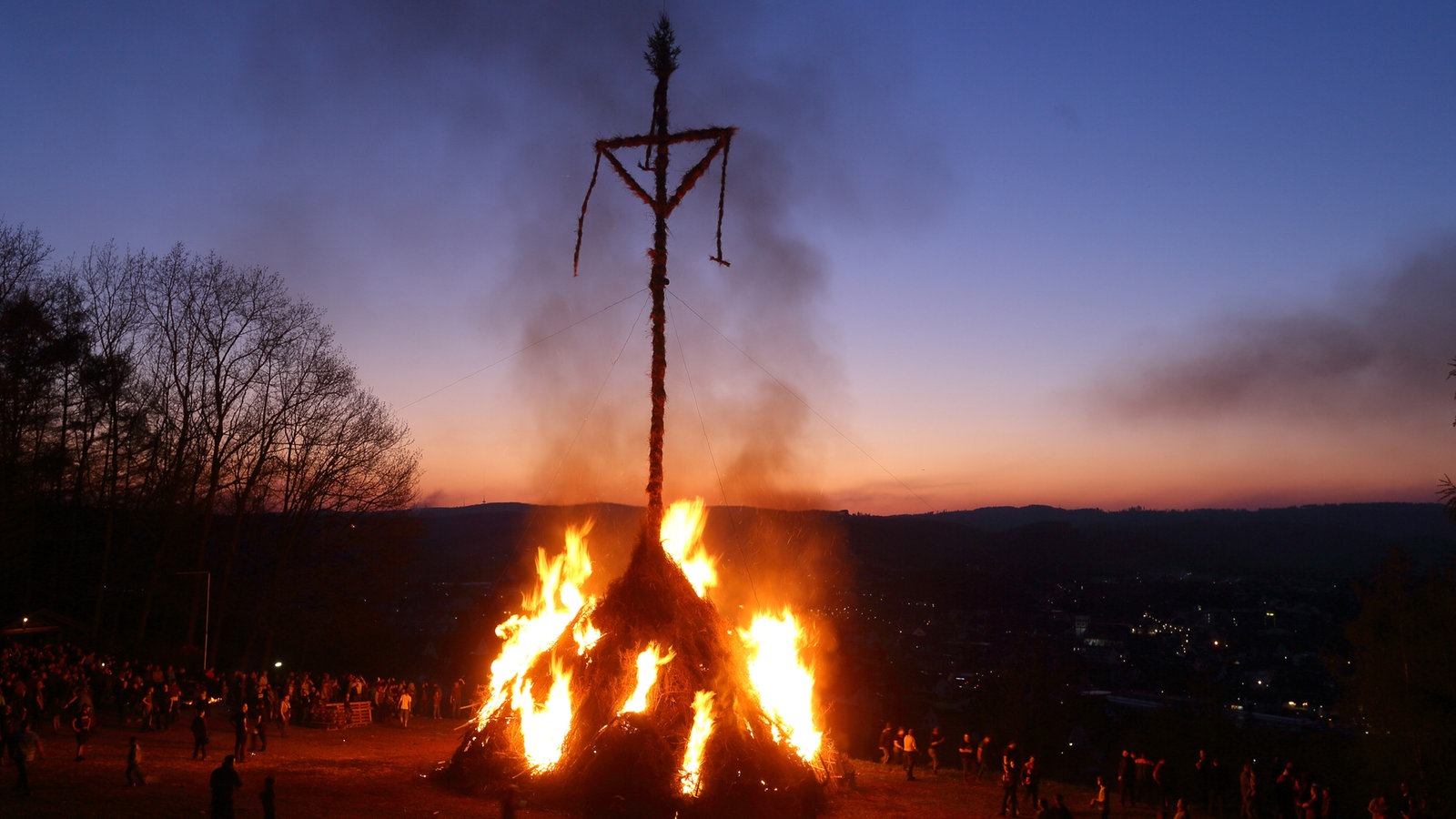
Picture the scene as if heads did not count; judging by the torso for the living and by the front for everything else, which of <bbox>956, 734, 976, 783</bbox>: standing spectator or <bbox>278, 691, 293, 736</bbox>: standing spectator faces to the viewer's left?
<bbox>956, 734, 976, 783</bbox>: standing spectator

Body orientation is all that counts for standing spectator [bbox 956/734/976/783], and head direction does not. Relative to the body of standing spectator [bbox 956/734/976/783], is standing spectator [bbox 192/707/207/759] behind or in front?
in front

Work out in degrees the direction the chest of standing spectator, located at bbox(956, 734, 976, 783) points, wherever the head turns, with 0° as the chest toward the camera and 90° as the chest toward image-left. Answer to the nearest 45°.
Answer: approximately 90°

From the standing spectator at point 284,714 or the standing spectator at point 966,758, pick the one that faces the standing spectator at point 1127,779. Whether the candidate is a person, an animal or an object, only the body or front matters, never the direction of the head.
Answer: the standing spectator at point 284,714

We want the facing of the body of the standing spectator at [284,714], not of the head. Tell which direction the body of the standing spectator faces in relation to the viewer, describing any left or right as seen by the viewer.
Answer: facing the viewer and to the right of the viewer

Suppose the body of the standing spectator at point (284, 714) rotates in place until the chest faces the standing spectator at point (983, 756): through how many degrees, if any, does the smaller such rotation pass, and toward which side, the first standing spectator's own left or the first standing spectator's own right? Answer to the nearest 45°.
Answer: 0° — they already face them

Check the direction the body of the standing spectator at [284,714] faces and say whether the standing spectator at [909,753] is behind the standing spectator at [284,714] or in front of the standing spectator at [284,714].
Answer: in front

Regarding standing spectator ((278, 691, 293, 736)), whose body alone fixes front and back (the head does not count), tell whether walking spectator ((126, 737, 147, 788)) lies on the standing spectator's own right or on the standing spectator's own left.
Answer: on the standing spectator's own right

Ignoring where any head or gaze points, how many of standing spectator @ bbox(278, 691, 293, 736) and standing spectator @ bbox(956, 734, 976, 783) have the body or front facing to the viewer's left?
1

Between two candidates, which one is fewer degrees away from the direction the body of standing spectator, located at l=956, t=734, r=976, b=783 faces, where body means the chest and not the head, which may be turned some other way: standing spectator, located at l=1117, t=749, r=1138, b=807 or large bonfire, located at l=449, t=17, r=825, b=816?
the large bonfire

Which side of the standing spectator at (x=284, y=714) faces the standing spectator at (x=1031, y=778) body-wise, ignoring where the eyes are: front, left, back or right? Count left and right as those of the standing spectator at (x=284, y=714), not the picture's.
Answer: front

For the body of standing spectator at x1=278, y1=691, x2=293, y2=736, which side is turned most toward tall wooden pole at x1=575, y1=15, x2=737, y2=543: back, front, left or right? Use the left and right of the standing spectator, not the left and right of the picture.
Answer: front

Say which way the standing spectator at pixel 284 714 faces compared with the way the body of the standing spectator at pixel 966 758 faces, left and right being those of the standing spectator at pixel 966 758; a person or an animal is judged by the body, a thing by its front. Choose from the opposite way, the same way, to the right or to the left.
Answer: the opposite way
